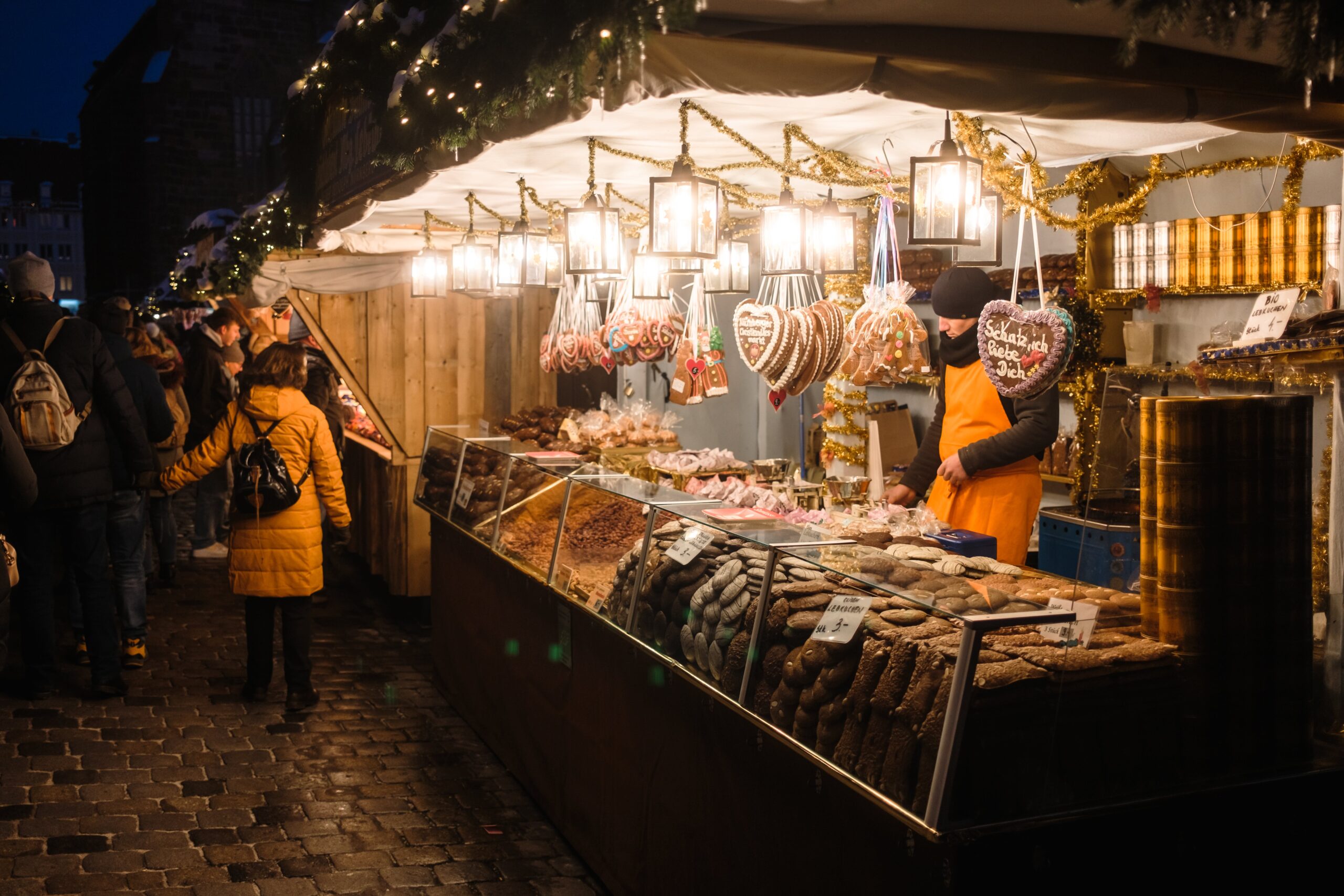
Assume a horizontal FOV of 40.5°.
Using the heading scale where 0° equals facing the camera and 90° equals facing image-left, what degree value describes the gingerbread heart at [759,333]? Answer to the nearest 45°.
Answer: approximately 45°

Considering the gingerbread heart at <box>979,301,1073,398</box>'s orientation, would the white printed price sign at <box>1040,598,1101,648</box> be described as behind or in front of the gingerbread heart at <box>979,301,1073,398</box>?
in front

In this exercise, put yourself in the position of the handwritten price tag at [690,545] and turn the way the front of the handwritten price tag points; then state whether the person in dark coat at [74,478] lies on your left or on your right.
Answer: on your right

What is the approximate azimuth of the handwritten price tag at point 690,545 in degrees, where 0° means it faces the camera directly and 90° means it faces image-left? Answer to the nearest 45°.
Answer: approximately 45°

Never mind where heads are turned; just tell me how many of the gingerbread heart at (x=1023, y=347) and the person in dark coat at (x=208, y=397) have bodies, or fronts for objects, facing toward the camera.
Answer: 1

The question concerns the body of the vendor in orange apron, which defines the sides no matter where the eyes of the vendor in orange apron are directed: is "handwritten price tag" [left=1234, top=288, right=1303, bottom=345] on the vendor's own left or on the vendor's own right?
on the vendor's own left

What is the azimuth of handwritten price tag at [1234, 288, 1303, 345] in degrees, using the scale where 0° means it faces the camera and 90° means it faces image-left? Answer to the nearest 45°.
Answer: approximately 45°

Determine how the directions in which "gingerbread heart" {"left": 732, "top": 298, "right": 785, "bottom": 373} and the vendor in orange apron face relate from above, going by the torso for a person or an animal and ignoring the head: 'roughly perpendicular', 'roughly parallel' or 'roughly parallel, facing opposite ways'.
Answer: roughly parallel

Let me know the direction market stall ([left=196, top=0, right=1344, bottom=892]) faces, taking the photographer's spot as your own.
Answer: facing the viewer and to the left of the viewer

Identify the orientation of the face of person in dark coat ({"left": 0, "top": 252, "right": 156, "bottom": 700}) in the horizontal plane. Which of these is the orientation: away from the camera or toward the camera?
away from the camera

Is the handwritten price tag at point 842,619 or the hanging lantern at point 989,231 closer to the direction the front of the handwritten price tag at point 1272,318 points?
the handwritten price tag

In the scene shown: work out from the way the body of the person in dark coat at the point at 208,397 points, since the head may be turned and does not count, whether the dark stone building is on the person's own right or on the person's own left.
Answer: on the person's own left

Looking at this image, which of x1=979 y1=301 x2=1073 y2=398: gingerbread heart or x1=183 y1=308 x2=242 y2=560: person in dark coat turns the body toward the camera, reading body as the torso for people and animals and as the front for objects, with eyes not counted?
the gingerbread heart

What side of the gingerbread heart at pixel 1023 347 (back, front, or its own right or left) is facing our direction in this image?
front
